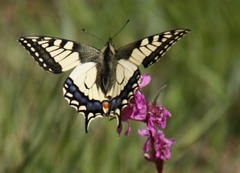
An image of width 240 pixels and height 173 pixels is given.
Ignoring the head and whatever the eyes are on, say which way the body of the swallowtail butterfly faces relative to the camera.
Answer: away from the camera
